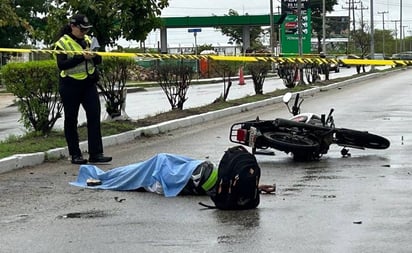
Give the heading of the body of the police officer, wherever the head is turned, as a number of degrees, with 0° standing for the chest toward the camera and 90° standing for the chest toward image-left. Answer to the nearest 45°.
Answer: approximately 315°

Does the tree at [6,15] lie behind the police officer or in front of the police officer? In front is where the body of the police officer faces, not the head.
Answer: behind

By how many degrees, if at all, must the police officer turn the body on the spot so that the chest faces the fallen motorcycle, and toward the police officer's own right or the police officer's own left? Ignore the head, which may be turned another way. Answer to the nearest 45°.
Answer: approximately 45° to the police officer's own left

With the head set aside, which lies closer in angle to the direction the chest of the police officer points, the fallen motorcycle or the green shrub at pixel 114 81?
the fallen motorcycle

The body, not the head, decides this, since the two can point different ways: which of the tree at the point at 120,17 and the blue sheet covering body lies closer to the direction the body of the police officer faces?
the blue sheet covering body

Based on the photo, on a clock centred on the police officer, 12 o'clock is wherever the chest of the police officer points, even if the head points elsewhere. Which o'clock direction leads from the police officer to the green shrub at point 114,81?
The green shrub is roughly at 8 o'clock from the police officer.

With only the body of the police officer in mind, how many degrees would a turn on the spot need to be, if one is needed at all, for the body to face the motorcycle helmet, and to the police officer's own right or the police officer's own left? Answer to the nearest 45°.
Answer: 0° — they already face it

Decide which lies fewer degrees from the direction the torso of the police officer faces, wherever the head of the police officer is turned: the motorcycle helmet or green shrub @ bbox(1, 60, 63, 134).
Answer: the motorcycle helmet

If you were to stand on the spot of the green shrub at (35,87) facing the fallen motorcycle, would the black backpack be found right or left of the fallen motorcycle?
right

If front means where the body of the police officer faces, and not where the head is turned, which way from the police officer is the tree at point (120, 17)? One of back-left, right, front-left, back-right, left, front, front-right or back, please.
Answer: back-left

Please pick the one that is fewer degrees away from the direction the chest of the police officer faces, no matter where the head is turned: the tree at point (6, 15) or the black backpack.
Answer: the black backpack
